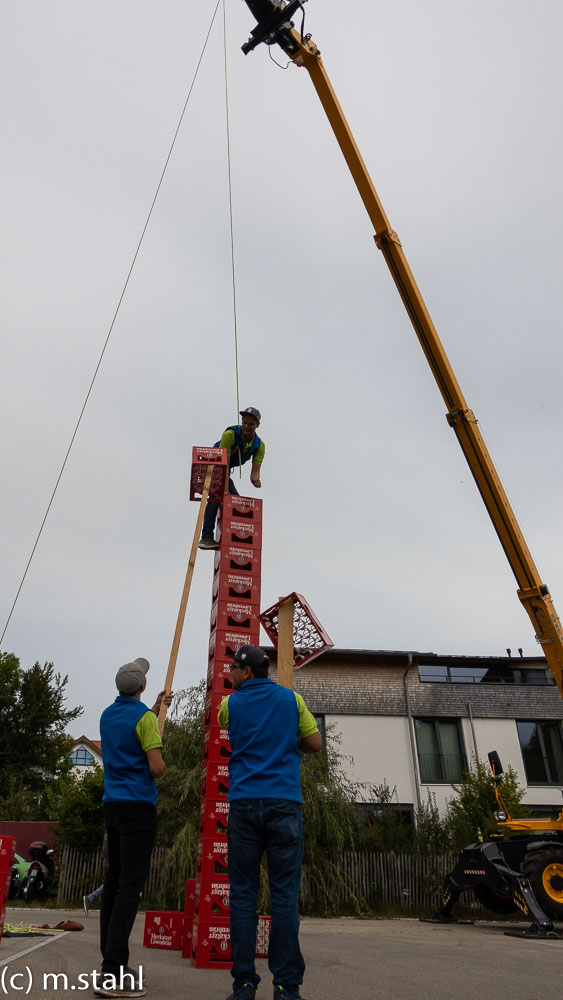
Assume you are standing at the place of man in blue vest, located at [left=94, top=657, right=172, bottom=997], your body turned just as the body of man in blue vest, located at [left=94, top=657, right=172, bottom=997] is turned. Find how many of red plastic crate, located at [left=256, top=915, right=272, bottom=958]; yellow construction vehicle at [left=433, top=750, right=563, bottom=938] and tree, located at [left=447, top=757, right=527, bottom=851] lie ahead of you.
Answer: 3

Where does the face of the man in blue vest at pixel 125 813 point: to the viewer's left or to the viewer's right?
to the viewer's right

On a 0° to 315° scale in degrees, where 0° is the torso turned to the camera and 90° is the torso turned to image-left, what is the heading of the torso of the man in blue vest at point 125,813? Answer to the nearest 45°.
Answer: approximately 225°

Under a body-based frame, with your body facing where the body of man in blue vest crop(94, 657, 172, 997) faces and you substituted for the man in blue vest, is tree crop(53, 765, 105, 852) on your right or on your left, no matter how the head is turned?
on your left

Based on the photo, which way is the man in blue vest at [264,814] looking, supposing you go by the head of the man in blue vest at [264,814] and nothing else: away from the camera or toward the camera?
away from the camera

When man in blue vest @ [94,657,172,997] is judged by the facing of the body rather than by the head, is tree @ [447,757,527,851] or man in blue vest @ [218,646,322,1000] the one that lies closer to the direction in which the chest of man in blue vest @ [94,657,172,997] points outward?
the tree

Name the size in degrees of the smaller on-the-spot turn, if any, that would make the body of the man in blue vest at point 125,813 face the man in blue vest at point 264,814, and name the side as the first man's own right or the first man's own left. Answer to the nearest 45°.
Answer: approximately 90° to the first man's own right

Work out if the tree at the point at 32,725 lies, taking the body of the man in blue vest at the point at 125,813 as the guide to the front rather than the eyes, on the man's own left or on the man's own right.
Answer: on the man's own left
